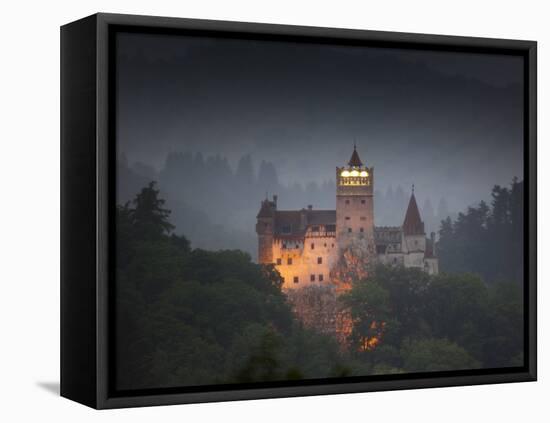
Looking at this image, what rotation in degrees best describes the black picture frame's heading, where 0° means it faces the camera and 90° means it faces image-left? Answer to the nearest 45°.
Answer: approximately 315°
